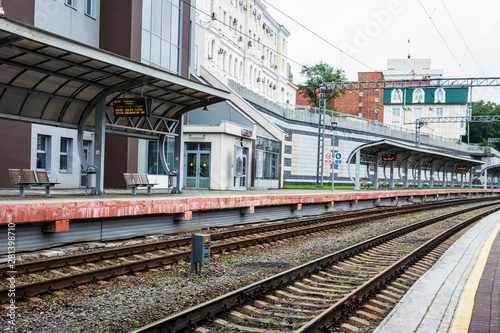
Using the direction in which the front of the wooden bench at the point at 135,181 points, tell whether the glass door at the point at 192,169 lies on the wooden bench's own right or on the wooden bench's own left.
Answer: on the wooden bench's own left

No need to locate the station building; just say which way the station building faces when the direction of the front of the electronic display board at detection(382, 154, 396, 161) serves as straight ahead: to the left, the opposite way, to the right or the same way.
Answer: to the left

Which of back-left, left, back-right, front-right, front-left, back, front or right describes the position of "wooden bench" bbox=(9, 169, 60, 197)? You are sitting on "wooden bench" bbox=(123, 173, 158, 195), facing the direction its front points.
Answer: right

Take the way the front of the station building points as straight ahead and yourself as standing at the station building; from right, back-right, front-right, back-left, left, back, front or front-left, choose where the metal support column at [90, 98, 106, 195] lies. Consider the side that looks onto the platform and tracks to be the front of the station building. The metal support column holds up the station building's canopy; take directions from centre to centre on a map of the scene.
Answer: front-right

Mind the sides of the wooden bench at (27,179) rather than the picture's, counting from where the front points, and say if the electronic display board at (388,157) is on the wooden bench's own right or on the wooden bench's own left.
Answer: on the wooden bench's own left

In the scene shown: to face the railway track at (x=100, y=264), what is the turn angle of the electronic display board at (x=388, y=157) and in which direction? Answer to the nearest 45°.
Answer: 0° — it already faces it

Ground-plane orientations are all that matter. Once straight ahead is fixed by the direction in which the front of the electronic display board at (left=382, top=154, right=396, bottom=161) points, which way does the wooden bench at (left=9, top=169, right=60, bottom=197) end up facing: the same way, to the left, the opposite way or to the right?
to the left

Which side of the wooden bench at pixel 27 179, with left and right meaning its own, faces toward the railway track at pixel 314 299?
front

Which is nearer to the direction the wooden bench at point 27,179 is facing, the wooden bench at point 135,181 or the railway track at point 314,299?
the railway track

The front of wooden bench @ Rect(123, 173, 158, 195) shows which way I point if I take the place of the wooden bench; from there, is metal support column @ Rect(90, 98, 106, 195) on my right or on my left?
on my right

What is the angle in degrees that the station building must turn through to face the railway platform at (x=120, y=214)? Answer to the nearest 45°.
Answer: approximately 45° to its right

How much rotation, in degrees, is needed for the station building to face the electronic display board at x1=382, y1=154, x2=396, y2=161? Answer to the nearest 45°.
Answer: approximately 45° to its left
